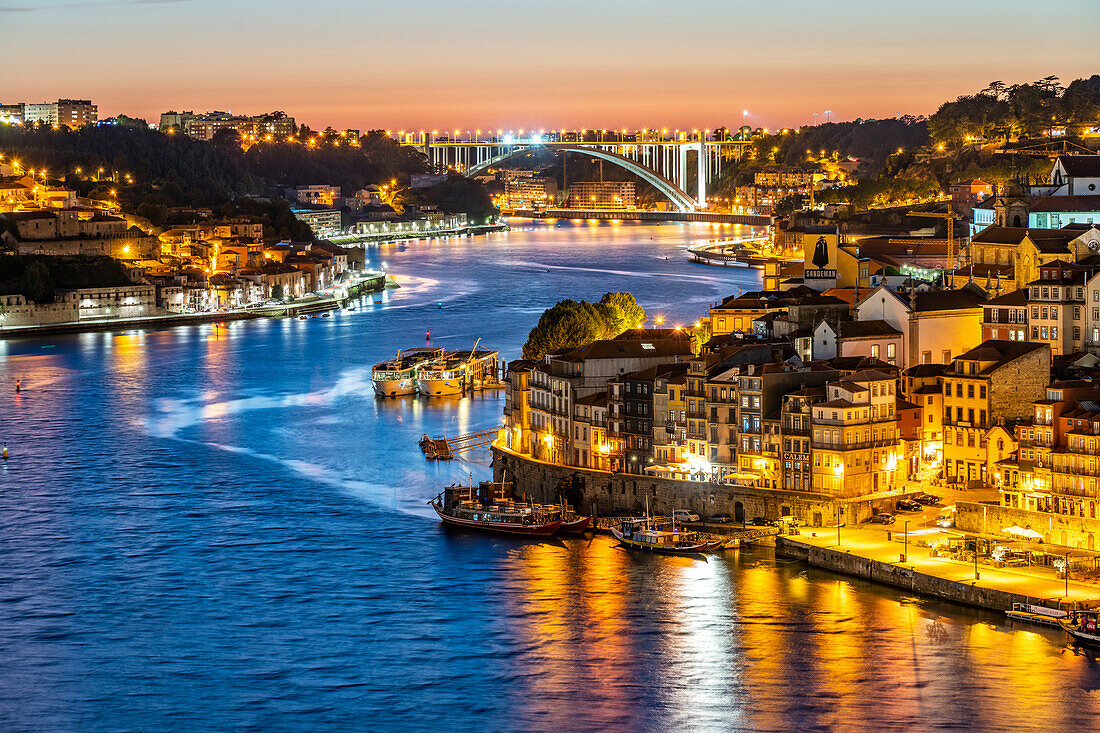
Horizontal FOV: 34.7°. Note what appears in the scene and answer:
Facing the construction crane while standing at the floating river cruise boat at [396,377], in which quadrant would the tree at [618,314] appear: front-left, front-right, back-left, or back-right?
front-right

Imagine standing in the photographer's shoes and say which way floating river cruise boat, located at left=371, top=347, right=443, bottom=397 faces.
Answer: facing the viewer and to the left of the viewer

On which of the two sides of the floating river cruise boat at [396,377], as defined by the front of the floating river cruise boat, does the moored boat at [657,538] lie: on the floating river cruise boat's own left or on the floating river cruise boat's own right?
on the floating river cruise boat's own left

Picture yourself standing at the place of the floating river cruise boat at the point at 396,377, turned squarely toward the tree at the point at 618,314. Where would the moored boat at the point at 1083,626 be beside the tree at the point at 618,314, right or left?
right

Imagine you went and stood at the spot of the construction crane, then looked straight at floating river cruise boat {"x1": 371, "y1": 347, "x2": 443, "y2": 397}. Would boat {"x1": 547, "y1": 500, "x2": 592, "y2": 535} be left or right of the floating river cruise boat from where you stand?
left

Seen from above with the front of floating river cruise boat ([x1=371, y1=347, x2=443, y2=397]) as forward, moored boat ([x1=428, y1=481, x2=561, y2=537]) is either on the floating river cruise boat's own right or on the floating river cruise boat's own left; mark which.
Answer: on the floating river cruise boat's own left

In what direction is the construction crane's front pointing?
to the viewer's left

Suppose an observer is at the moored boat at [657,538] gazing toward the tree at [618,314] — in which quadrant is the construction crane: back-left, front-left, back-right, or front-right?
front-right

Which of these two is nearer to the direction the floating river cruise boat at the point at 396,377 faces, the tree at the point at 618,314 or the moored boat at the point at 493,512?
the moored boat
